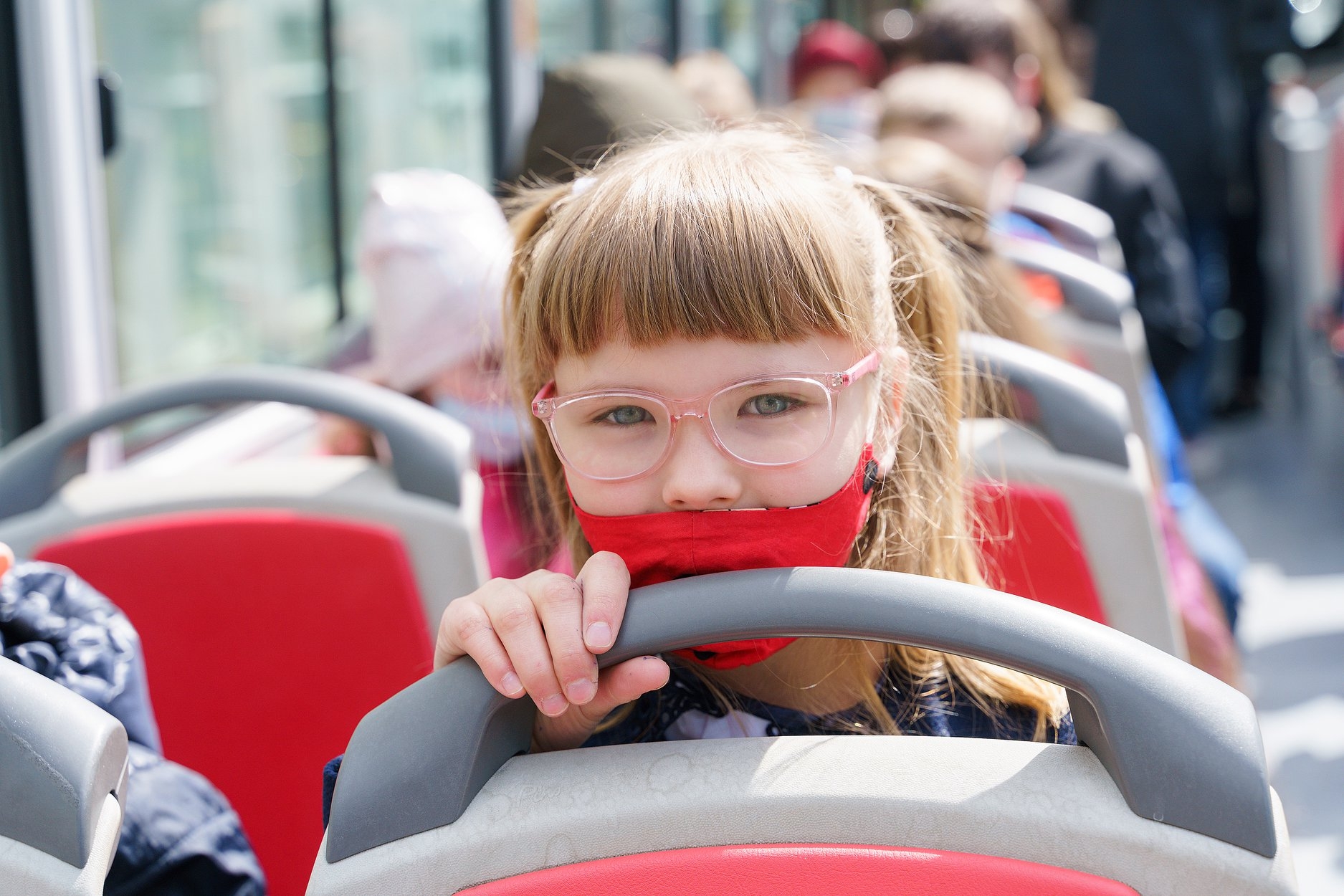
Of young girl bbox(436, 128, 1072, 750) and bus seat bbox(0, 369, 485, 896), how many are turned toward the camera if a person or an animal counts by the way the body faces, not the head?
2

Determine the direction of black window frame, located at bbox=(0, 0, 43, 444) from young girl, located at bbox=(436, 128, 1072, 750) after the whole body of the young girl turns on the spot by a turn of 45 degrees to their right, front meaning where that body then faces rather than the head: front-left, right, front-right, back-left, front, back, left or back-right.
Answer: right

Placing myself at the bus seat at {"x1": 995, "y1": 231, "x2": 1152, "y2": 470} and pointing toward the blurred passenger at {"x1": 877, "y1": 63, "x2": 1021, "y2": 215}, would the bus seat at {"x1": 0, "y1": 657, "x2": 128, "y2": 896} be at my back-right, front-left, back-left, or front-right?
back-left

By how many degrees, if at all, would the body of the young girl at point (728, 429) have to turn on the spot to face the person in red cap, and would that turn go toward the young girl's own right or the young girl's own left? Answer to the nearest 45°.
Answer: approximately 180°

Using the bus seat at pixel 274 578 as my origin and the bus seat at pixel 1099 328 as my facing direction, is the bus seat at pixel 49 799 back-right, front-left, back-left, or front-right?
back-right

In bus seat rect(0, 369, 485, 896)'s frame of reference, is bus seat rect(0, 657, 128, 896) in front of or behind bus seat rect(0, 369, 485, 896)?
in front
